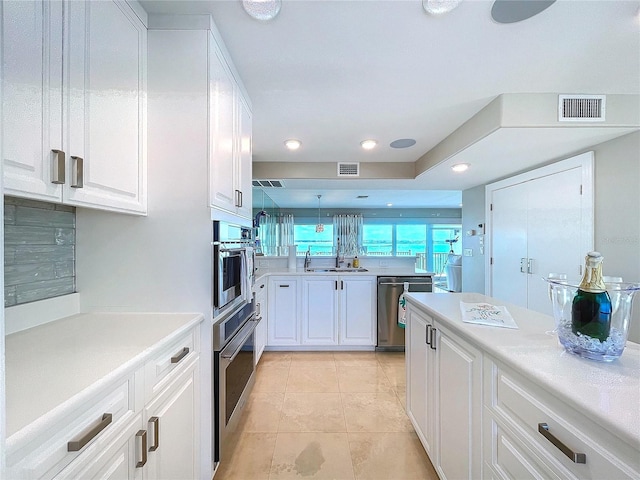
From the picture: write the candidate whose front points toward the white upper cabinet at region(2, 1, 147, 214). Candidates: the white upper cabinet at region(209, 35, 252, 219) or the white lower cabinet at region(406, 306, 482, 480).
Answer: the white lower cabinet

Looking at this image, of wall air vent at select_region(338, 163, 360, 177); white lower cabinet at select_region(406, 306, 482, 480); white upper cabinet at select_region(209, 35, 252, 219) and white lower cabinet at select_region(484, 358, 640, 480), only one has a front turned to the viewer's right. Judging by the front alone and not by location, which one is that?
the white upper cabinet

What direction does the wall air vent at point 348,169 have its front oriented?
toward the camera

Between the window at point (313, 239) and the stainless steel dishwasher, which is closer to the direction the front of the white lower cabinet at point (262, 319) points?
the stainless steel dishwasher

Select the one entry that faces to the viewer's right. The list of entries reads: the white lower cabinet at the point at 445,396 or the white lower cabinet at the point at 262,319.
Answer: the white lower cabinet at the point at 262,319

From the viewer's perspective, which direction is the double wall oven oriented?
to the viewer's right

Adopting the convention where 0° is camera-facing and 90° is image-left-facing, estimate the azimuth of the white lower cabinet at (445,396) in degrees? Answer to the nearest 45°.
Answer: approximately 45°

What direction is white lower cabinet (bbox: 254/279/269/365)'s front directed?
to the viewer's right

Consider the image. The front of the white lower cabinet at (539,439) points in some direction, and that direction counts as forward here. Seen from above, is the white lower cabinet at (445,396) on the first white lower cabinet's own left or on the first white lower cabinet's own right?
on the first white lower cabinet's own right

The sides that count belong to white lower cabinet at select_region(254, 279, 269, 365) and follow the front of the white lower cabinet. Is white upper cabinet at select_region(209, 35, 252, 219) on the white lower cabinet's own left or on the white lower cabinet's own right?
on the white lower cabinet's own right

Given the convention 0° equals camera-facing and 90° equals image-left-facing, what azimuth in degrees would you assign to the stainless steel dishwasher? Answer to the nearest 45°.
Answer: approximately 0°

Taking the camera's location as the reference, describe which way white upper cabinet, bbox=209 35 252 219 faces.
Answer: facing to the right of the viewer

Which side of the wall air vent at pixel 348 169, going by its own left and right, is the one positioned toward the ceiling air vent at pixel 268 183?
right

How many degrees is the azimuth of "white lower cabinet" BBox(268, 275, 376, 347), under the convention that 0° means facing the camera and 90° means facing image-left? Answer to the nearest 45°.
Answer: approximately 0°

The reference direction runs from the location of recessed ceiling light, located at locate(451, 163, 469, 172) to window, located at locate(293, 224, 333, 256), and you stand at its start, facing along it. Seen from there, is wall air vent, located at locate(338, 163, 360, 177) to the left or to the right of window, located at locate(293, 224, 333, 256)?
left

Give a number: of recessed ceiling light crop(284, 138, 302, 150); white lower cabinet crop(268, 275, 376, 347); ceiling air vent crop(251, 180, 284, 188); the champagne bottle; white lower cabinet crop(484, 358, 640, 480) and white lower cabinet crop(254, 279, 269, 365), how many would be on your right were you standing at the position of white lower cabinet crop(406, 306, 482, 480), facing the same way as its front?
4
